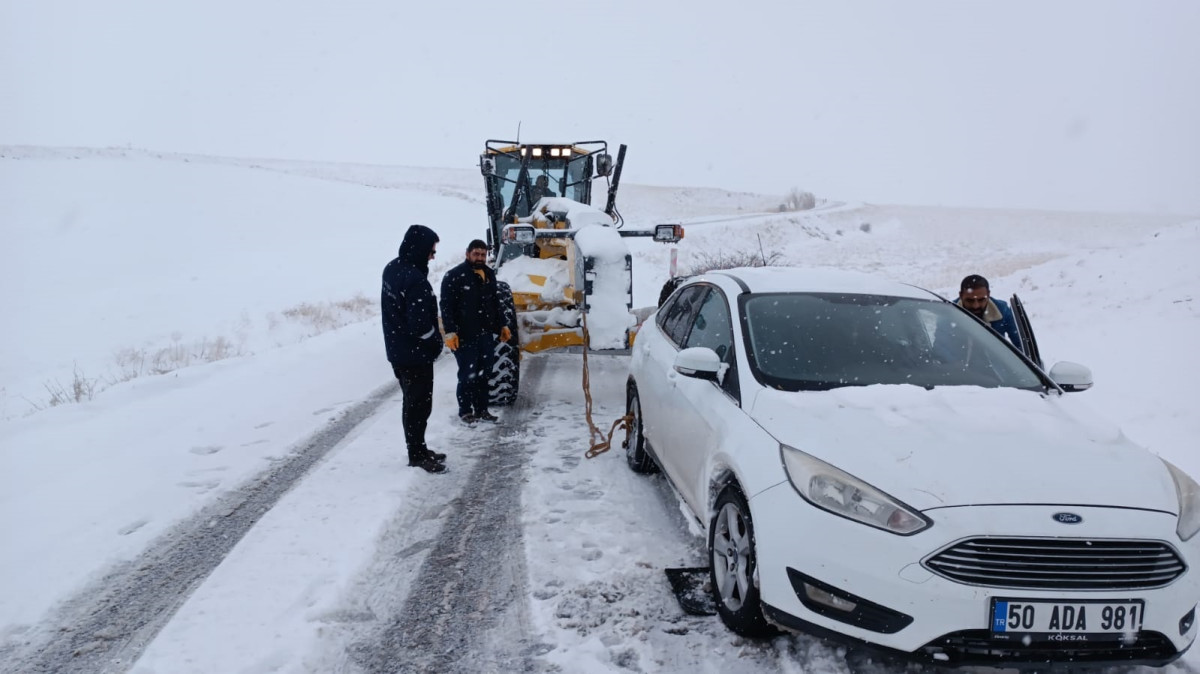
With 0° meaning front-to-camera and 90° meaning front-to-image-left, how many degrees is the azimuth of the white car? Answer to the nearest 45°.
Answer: approximately 315°

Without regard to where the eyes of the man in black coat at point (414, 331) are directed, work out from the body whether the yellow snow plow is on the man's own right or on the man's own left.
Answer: on the man's own left

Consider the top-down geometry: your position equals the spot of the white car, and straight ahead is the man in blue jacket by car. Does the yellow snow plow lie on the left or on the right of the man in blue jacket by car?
left

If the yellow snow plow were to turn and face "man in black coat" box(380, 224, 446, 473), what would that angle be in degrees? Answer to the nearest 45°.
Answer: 0° — it already faces them

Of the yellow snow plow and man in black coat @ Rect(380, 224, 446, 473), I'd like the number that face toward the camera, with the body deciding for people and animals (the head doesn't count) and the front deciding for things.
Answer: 1

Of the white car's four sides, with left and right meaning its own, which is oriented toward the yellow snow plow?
back

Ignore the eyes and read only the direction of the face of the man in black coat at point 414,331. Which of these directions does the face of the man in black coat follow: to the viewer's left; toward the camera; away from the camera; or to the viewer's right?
to the viewer's right

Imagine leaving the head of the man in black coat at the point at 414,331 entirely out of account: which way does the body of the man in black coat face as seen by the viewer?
to the viewer's right

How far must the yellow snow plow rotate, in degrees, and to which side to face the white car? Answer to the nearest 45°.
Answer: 0° — it already faces it

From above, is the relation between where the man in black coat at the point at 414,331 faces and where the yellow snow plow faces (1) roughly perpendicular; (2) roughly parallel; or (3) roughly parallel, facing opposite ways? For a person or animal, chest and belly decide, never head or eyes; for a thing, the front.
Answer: roughly perpendicular

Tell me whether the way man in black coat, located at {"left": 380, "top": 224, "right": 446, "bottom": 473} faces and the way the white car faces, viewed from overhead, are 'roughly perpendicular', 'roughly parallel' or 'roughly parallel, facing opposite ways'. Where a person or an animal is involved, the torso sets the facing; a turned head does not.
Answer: roughly perpendicular

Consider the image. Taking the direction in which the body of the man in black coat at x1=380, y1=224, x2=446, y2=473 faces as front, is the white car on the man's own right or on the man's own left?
on the man's own right
